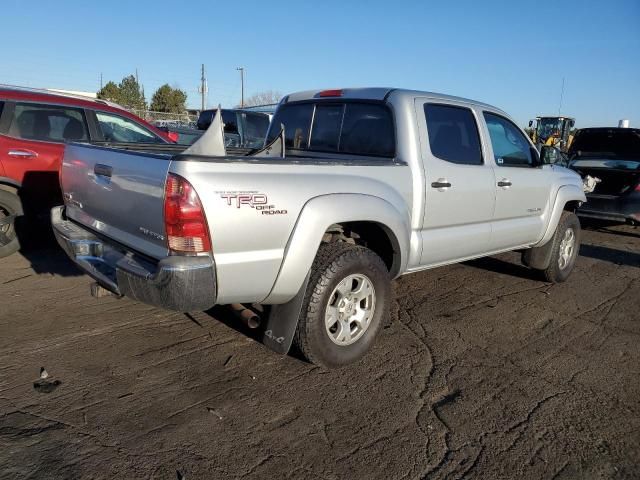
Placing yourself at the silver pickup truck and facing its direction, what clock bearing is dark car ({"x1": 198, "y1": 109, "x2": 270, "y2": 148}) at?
The dark car is roughly at 10 o'clock from the silver pickup truck.

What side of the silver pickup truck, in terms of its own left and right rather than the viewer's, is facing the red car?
left

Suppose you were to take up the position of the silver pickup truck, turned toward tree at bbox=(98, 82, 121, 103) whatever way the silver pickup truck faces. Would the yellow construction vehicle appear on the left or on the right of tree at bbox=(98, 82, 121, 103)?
right

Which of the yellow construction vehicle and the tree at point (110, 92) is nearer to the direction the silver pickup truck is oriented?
the yellow construction vehicle

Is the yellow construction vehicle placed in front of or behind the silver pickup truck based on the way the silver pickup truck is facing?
in front

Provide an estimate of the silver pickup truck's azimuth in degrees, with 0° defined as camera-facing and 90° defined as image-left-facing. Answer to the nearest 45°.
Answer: approximately 225°

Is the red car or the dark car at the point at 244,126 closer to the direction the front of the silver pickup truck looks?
the dark car

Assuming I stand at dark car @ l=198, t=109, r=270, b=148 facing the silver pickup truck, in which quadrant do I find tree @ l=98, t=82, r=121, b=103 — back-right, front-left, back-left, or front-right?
back-right

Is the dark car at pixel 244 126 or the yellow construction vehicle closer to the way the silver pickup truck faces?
the yellow construction vehicle

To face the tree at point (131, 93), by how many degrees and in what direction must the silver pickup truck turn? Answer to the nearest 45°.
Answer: approximately 45° to its left

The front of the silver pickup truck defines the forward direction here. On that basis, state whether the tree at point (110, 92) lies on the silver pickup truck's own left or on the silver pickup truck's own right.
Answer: on the silver pickup truck's own left
